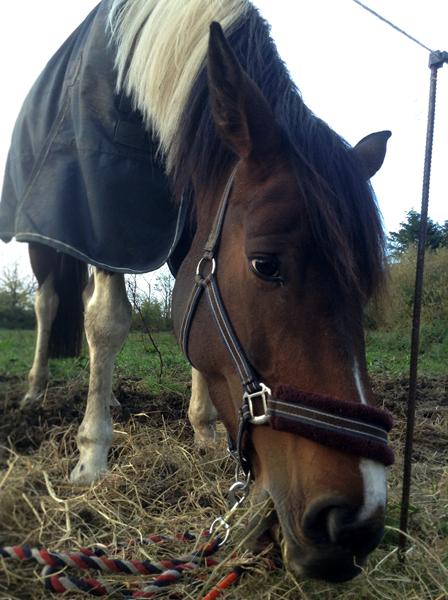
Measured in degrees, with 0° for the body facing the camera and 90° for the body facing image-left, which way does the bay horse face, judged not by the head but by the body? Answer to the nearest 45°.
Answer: approximately 315°
